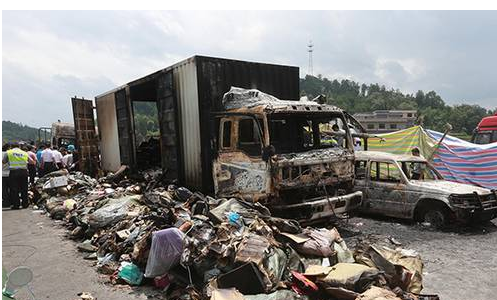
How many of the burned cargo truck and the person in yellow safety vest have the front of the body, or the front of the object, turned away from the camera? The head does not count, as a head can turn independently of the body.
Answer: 1

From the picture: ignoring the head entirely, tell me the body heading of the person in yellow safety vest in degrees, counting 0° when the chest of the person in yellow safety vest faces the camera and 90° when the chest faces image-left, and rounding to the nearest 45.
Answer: approximately 180°

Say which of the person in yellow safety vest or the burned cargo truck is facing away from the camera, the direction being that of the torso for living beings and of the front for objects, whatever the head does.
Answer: the person in yellow safety vest

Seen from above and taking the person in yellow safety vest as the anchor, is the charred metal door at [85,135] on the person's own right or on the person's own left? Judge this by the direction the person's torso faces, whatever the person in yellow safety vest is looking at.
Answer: on the person's own right

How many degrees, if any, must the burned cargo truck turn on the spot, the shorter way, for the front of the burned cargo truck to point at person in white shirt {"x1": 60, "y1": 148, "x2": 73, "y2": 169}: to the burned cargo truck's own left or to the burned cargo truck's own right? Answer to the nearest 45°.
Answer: approximately 180°

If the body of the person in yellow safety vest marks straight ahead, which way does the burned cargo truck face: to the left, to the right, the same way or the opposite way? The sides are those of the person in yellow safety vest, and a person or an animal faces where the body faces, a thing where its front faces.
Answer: the opposite way

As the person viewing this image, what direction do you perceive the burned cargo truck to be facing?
facing the viewer and to the right of the viewer

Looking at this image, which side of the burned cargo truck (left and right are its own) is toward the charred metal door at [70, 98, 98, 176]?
back

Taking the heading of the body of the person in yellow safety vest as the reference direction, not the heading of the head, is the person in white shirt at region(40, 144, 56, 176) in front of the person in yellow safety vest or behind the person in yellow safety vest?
in front

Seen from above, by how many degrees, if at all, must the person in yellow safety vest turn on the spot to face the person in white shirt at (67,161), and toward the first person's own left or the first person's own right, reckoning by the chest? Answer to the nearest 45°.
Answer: approximately 45° to the first person's own right

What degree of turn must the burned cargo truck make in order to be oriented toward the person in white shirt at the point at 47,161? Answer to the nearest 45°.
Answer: approximately 180°
